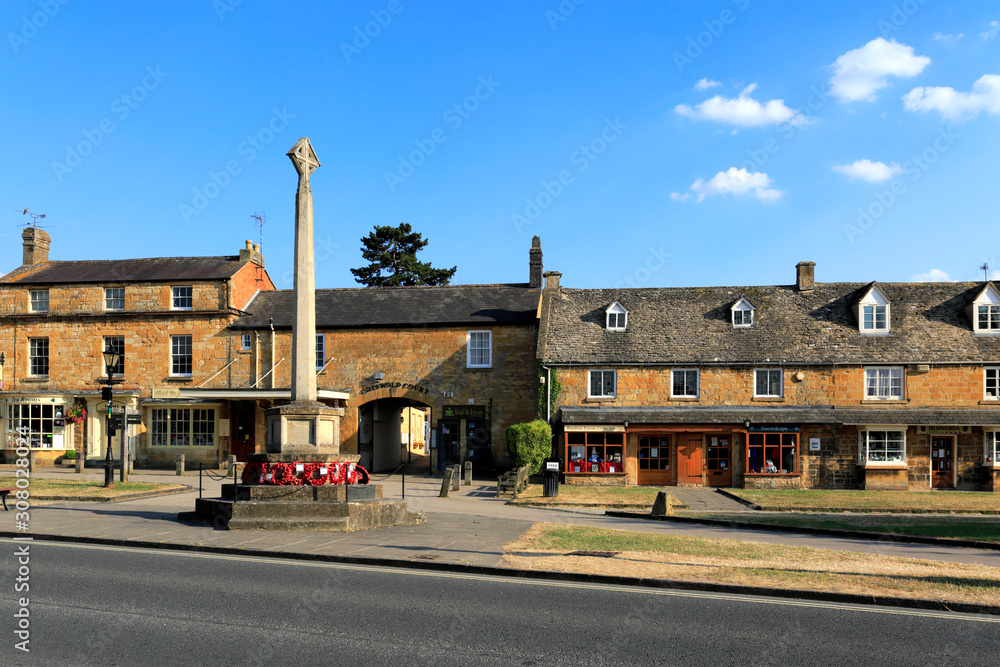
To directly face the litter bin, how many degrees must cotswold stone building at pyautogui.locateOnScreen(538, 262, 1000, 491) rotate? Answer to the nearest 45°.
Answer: approximately 45° to its right

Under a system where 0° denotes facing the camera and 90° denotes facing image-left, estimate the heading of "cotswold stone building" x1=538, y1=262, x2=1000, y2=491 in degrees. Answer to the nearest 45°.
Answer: approximately 0°

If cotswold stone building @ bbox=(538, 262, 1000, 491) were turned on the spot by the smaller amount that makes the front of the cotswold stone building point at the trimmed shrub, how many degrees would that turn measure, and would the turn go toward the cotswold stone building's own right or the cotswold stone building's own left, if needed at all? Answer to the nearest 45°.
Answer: approximately 45° to the cotswold stone building's own right
